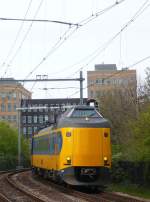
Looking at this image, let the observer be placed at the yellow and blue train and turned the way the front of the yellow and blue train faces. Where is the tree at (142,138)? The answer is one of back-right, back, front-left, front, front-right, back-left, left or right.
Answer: front-left

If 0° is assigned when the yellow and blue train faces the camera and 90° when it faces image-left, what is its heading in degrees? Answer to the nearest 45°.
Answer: approximately 315°
